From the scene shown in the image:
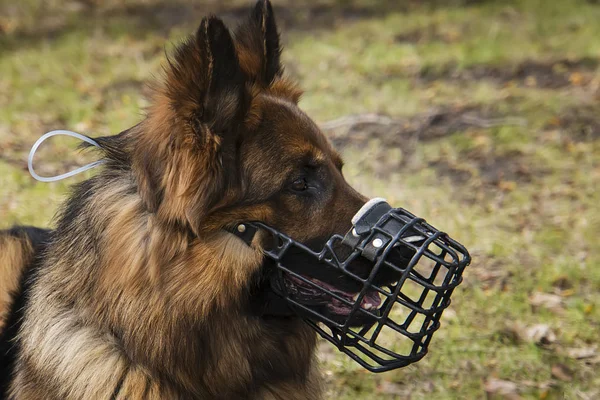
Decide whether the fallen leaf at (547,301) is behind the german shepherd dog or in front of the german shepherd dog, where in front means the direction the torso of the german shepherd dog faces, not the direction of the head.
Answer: in front

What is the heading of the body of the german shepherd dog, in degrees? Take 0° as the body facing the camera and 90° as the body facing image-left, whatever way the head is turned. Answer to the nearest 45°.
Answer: approximately 270°

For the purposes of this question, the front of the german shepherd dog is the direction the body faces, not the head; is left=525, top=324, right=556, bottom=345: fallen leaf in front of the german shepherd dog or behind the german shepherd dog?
in front

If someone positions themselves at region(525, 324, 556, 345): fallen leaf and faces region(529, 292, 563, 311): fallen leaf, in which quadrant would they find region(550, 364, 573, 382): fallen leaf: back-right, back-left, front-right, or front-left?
back-right
